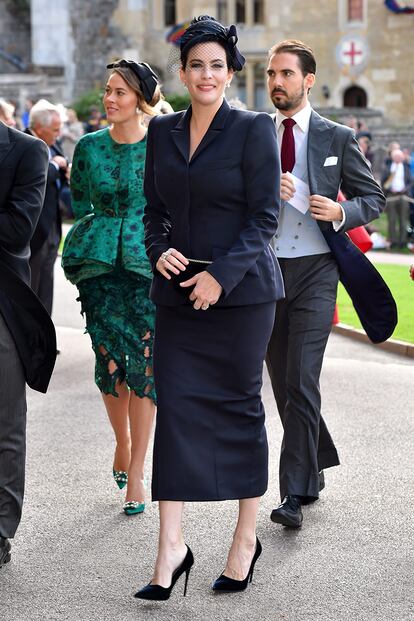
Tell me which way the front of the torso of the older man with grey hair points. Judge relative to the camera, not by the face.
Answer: to the viewer's right

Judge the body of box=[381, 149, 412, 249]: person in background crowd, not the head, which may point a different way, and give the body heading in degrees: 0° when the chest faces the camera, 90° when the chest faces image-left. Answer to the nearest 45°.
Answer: approximately 0°

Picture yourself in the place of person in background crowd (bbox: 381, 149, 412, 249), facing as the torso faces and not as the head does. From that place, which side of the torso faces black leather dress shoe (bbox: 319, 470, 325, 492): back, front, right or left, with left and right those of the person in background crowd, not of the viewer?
front

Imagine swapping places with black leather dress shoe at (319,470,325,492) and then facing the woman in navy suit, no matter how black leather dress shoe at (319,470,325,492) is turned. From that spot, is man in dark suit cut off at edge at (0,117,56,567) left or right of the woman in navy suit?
right

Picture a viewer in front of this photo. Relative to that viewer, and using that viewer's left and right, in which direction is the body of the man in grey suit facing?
facing the viewer and to the left of the viewer

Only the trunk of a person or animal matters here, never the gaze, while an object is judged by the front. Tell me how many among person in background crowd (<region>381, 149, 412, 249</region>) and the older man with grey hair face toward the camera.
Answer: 1

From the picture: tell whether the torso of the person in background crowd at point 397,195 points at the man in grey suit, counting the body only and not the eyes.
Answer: yes

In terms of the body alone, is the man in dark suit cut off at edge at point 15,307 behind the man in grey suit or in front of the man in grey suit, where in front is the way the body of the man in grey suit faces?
in front

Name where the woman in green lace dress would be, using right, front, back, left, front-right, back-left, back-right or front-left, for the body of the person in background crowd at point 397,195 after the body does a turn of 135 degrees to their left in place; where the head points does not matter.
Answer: back-right
